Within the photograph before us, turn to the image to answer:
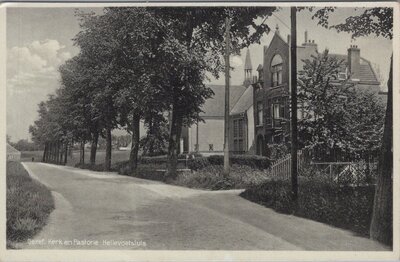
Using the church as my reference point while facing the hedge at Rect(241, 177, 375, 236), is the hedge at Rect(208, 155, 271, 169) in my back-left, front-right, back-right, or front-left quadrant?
front-right
